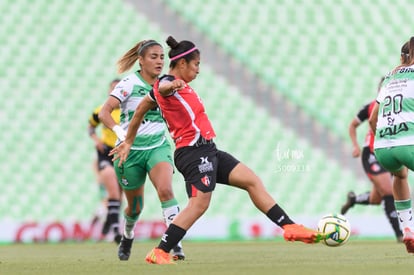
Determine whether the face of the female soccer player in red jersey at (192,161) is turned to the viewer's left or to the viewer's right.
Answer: to the viewer's right

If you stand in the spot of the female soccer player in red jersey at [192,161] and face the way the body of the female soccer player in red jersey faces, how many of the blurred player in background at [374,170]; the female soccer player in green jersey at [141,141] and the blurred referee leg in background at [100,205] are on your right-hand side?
0

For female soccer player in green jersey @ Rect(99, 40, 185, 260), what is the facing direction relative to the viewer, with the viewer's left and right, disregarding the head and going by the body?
facing the viewer and to the right of the viewer

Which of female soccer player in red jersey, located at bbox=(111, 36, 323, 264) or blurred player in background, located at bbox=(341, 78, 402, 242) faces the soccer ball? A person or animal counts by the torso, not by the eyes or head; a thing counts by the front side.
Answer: the female soccer player in red jersey

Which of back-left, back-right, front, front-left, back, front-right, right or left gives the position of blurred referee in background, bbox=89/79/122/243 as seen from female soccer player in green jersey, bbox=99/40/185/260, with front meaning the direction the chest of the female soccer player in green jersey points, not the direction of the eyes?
back-left

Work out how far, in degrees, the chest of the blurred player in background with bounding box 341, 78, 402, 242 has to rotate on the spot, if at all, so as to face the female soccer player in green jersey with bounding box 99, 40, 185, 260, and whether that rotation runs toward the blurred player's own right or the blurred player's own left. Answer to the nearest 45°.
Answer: approximately 135° to the blurred player's own right

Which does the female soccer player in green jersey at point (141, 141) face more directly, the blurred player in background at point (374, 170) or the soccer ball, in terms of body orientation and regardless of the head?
the soccer ball

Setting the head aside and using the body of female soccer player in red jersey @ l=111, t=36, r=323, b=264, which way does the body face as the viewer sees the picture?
to the viewer's right

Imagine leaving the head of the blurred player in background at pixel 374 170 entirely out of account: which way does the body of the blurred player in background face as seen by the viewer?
to the viewer's right

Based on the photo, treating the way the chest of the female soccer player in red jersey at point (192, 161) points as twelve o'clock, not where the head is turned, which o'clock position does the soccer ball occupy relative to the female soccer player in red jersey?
The soccer ball is roughly at 12 o'clock from the female soccer player in red jersey.

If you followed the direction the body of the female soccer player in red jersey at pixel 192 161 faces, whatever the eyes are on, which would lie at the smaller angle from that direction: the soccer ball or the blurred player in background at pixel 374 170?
the soccer ball

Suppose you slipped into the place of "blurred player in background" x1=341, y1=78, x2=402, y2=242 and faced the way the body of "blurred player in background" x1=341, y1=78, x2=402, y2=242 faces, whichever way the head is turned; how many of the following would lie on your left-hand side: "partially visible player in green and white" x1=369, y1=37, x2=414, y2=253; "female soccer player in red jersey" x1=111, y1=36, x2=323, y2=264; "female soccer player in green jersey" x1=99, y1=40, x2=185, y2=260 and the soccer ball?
0

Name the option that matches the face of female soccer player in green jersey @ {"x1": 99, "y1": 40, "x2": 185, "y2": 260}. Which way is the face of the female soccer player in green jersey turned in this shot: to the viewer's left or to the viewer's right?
to the viewer's right

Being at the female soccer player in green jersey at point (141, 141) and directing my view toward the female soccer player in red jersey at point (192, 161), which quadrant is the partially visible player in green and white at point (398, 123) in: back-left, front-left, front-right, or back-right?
front-left

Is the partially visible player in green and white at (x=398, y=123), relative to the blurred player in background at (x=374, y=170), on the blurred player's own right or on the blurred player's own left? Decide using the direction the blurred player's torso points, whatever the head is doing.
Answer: on the blurred player's own right
